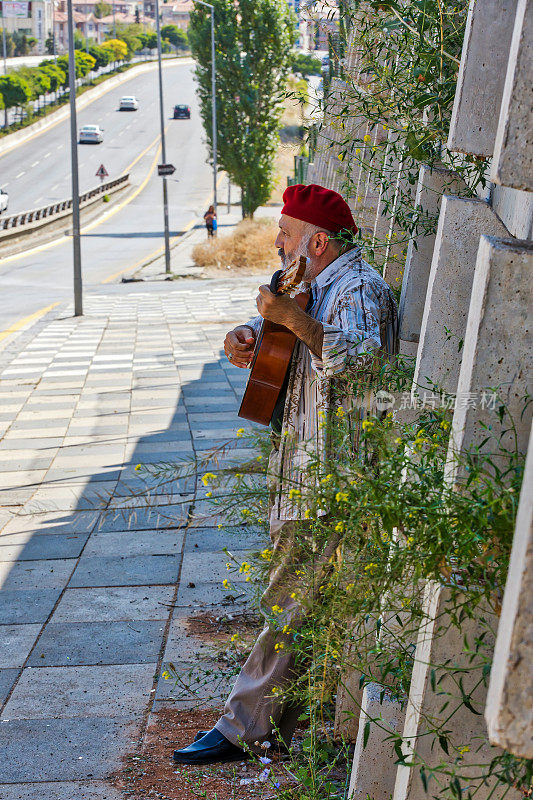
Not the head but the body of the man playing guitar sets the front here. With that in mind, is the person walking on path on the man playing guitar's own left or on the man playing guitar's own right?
on the man playing guitar's own right

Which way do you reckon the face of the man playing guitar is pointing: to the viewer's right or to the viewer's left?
to the viewer's left

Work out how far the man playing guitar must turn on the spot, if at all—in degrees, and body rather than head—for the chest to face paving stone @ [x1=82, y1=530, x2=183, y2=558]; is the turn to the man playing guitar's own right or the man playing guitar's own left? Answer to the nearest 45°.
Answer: approximately 45° to the man playing guitar's own right

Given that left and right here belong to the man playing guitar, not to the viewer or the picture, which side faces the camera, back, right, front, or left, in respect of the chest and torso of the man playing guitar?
left
